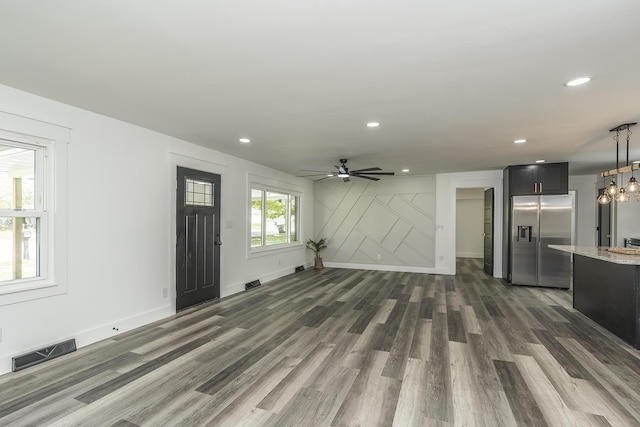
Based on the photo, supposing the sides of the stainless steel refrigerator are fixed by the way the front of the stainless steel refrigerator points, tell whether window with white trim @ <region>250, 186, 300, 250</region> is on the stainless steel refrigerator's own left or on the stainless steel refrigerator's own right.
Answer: on the stainless steel refrigerator's own right

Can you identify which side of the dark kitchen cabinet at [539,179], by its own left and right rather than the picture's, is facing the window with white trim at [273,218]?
right

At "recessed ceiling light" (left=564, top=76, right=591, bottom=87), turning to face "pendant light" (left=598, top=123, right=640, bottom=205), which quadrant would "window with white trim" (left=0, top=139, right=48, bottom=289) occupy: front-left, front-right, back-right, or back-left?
back-left

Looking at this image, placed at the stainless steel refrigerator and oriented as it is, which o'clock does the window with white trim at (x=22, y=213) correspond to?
The window with white trim is roughly at 1 o'clock from the stainless steel refrigerator.

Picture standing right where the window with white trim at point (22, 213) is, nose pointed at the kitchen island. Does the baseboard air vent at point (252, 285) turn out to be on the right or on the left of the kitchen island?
left

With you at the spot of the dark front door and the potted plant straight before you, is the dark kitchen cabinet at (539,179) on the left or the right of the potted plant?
right

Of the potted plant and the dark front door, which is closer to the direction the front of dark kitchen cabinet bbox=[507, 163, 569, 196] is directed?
the dark front door

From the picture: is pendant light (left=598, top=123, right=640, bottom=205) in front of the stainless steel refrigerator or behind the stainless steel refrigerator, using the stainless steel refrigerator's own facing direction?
in front

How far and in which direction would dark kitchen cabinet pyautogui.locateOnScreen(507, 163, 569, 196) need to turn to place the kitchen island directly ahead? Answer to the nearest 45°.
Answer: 0° — it already faces it

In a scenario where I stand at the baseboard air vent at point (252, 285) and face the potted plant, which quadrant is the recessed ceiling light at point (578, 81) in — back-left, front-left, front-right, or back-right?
back-right

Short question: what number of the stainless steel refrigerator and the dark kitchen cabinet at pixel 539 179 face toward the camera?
2

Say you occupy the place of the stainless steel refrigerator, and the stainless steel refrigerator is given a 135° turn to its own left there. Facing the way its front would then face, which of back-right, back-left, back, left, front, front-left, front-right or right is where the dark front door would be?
back

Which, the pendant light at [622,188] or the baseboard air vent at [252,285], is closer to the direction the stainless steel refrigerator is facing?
the pendant light

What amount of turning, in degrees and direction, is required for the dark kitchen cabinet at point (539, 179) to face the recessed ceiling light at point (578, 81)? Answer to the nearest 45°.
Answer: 0° — it already faces it

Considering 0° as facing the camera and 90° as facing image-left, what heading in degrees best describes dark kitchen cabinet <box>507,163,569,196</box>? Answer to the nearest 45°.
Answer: approximately 0°
